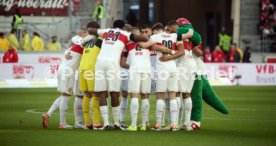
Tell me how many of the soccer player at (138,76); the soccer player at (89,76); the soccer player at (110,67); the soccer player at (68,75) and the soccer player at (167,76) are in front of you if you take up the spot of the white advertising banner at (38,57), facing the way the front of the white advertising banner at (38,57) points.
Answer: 5

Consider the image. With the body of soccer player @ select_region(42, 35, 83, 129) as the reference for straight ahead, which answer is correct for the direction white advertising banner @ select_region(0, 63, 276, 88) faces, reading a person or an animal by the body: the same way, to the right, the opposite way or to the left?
to the right

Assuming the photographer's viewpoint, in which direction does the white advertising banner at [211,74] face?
facing the viewer

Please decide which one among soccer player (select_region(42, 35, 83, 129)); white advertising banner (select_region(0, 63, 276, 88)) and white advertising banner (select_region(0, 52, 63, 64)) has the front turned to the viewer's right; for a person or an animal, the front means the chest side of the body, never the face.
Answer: the soccer player

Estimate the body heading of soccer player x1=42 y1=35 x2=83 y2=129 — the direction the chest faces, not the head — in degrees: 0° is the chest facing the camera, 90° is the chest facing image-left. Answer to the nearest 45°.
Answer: approximately 270°

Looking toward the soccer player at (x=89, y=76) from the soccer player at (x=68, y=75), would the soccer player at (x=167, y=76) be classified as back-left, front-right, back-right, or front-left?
front-left

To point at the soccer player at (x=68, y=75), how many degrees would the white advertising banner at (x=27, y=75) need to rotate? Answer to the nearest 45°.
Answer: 0° — it already faces them

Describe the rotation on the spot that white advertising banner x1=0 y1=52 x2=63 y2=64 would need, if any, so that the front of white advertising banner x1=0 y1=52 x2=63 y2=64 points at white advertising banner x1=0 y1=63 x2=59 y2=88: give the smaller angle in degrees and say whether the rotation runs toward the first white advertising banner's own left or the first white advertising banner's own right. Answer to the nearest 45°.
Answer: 0° — it already faces it

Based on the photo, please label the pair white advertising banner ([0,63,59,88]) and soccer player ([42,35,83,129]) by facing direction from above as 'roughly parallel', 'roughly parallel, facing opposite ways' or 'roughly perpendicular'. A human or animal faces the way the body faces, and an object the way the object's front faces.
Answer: roughly perpendicular

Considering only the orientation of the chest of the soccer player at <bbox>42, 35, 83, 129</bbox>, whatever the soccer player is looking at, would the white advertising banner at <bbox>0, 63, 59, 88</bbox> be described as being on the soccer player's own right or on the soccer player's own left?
on the soccer player's own left

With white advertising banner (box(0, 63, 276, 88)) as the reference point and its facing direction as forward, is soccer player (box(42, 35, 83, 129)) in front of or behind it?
in front

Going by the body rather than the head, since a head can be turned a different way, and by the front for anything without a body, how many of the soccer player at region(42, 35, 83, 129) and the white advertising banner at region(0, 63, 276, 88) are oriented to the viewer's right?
1

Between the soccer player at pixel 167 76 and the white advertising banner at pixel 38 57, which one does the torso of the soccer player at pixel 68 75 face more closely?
the soccer player
